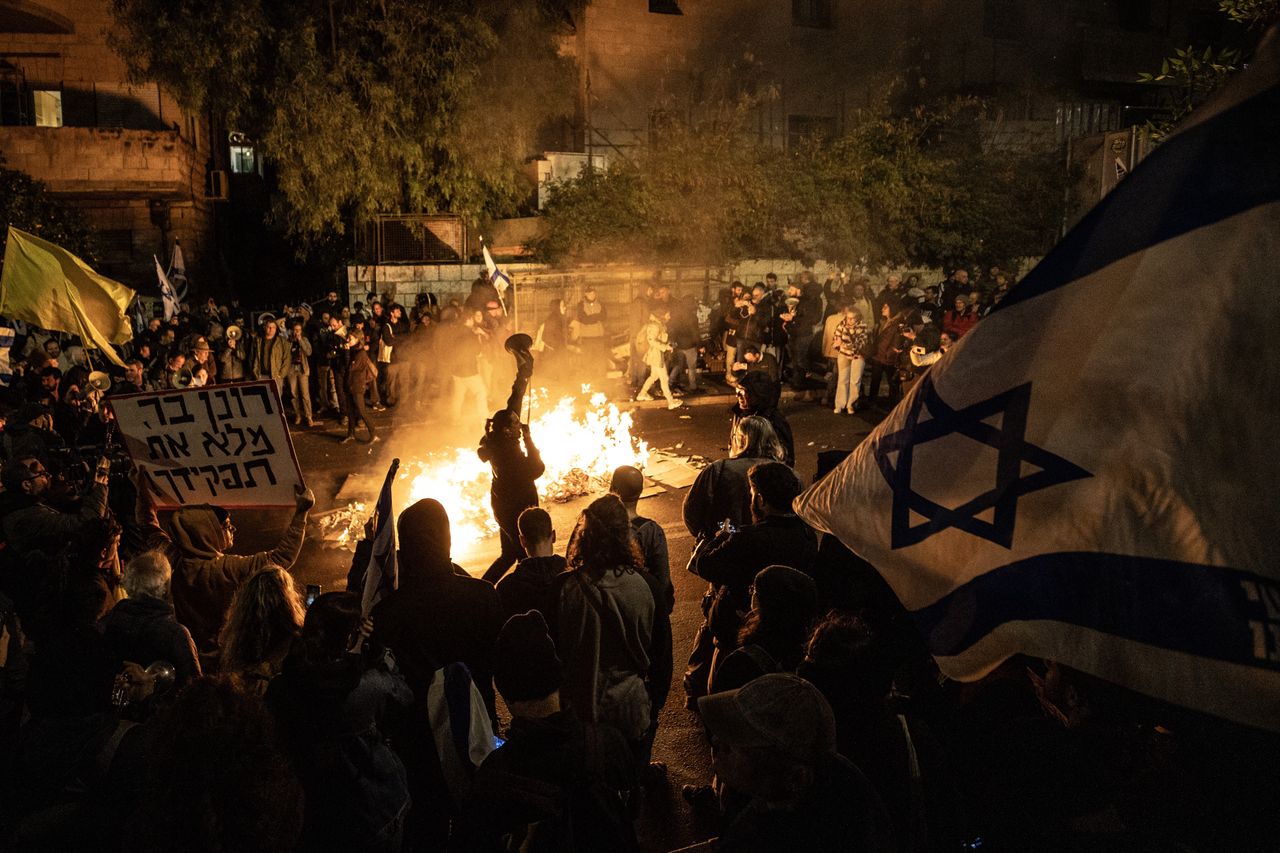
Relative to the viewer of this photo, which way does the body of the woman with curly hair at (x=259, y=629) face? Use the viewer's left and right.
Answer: facing away from the viewer and to the right of the viewer

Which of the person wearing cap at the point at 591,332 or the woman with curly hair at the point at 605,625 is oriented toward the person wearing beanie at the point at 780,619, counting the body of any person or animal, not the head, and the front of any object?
the person wearing cap

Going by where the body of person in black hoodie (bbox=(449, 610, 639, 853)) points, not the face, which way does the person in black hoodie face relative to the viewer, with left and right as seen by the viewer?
facing away from the viewer

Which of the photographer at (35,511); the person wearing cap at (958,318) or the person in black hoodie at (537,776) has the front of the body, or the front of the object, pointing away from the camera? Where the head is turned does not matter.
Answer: the person in black hoodie

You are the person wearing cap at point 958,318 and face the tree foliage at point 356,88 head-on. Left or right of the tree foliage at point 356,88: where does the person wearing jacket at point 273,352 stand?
left

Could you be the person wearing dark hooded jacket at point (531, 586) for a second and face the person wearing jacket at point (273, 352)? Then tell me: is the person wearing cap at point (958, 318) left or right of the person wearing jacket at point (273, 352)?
right

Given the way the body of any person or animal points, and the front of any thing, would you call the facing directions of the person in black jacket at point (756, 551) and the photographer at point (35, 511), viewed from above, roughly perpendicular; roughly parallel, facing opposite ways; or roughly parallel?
roughly perpendicular

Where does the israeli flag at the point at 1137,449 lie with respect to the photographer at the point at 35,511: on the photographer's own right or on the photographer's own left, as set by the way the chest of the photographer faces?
on the photographer's own right

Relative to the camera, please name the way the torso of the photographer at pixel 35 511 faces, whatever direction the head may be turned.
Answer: to the viewer's right

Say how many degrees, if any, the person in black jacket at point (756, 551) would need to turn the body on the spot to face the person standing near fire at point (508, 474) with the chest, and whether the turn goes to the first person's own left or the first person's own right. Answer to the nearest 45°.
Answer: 0° — they already face them

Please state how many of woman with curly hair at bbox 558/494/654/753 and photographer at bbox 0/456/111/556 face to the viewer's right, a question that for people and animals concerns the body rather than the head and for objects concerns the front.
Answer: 1

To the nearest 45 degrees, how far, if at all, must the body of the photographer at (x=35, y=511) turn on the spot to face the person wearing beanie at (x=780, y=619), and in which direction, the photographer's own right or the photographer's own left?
approximately 45° to the photographer's own right

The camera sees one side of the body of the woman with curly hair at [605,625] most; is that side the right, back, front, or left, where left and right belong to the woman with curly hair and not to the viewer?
back

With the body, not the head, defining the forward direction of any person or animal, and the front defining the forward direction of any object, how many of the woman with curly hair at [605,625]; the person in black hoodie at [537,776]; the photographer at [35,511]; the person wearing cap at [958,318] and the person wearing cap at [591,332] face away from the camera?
2
